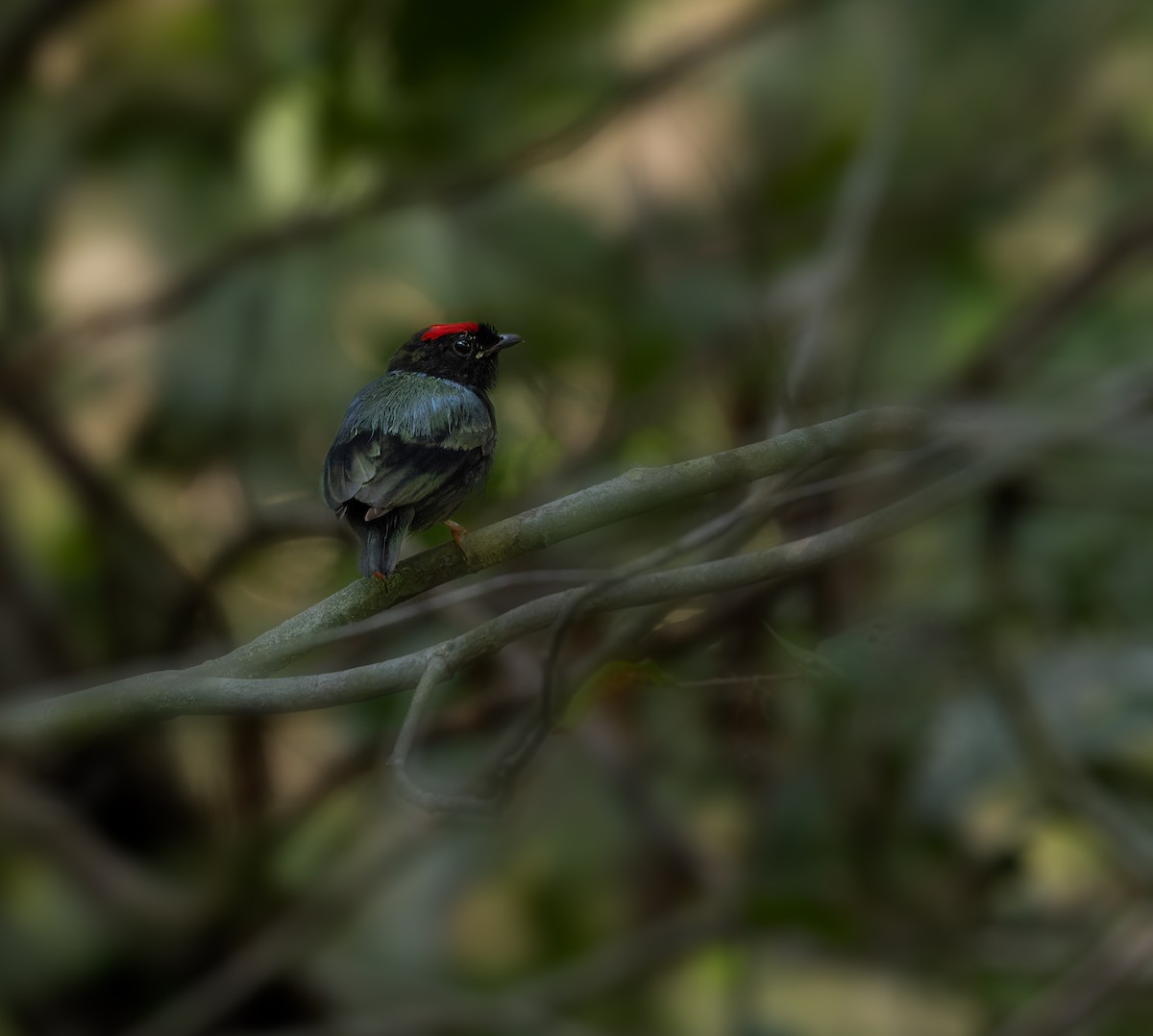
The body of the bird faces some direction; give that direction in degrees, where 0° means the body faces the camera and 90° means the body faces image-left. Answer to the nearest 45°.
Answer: approximately 225°

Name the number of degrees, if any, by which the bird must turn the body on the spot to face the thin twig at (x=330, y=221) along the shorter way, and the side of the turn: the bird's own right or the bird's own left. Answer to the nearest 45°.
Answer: approximately 45° to the bird's own left
